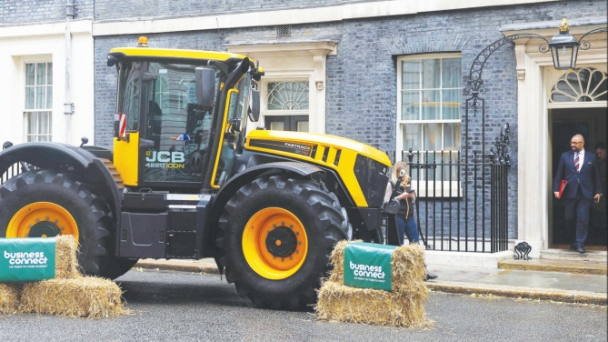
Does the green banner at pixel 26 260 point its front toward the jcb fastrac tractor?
no

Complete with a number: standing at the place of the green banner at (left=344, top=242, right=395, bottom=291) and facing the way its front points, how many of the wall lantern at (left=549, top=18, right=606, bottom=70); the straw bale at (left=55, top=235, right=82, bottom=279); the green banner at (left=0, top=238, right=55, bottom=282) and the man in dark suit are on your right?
2

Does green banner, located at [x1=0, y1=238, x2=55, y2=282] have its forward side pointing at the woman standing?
no

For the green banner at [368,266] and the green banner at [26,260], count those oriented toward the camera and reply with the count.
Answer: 2

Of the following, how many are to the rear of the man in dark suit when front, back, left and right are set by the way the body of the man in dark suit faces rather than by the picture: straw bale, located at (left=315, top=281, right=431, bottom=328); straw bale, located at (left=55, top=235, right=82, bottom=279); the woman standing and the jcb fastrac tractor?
0

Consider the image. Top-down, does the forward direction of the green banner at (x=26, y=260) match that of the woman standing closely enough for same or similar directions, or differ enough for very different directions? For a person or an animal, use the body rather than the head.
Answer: same or similar directions

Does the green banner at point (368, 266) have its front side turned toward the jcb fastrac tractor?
no

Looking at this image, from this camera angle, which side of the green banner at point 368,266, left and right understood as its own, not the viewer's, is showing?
front

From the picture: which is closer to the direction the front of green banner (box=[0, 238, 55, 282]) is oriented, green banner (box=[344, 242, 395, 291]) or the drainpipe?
the green banner

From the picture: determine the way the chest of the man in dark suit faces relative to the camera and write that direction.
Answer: toward the camera

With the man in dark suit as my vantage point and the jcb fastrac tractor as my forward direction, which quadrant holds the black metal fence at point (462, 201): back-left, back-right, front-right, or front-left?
front-right

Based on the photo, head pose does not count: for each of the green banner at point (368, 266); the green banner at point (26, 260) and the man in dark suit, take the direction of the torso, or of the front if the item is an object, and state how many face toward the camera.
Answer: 3

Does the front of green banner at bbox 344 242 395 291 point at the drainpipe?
no

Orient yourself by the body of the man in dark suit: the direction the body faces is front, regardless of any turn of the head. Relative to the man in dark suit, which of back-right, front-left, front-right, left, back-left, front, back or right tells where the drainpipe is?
right
